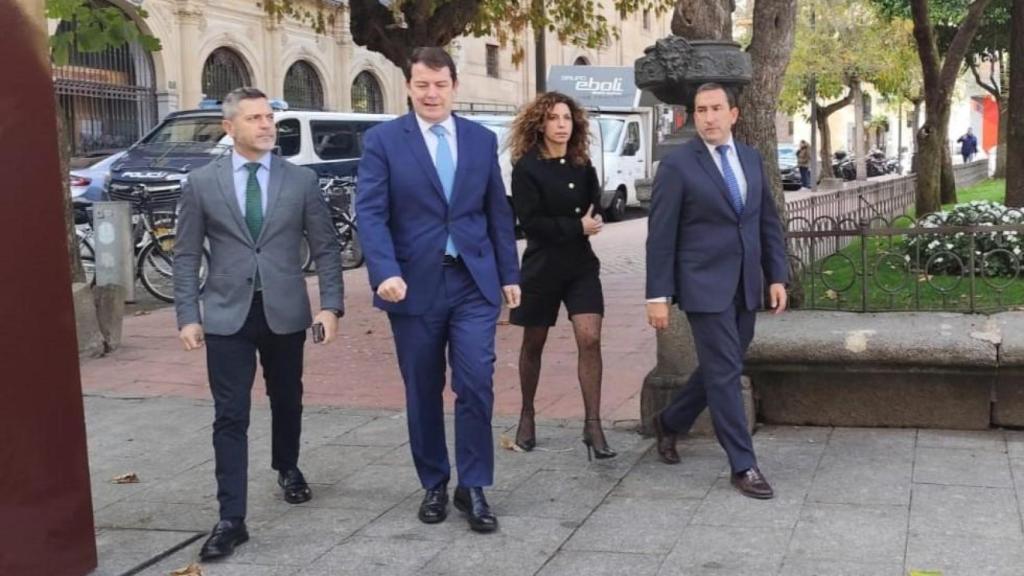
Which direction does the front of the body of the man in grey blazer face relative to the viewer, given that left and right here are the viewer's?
facing the viewer

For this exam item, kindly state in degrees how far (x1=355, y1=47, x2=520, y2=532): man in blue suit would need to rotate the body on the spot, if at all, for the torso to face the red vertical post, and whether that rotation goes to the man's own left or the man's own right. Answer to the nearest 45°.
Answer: approximately 45° to the man's own right

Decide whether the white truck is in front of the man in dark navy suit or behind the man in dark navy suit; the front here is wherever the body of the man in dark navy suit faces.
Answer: behind

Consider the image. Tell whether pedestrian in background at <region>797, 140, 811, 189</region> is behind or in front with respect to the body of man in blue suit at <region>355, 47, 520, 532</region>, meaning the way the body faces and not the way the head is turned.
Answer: behind

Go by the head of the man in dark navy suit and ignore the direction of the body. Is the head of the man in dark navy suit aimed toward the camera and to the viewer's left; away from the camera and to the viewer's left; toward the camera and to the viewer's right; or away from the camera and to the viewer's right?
toward the camera and to the viewer's left

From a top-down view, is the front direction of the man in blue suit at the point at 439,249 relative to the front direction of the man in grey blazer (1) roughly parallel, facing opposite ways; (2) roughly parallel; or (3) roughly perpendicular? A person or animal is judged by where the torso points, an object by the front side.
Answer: roughly parallel

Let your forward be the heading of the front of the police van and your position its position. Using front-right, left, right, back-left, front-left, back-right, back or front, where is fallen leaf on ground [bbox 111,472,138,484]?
front-left

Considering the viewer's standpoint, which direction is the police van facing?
facing the viewer and to the left of the viewer

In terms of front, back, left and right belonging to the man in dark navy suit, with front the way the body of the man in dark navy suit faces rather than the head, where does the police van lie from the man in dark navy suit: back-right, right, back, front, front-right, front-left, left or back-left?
back

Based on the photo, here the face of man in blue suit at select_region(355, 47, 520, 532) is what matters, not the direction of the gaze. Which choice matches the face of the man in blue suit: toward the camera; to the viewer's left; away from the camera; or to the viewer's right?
toward the camera

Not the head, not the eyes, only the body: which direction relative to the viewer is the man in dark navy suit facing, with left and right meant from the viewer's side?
facing the viewer and to the right of the viewer

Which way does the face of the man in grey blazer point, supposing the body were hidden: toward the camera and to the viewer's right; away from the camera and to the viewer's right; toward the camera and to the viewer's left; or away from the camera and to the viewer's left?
toward the camera and to the viewer's right

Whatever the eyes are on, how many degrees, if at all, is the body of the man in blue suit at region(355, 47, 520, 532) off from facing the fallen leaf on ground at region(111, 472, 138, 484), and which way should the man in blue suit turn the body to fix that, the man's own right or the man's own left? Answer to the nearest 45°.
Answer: approximately 135° to the man's own right

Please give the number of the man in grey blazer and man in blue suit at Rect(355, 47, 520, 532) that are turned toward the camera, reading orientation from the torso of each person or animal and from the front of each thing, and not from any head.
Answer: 2

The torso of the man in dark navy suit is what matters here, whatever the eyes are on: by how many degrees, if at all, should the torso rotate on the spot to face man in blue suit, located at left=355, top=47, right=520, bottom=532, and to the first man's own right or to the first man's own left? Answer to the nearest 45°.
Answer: approximately 90° to the first man's own right
